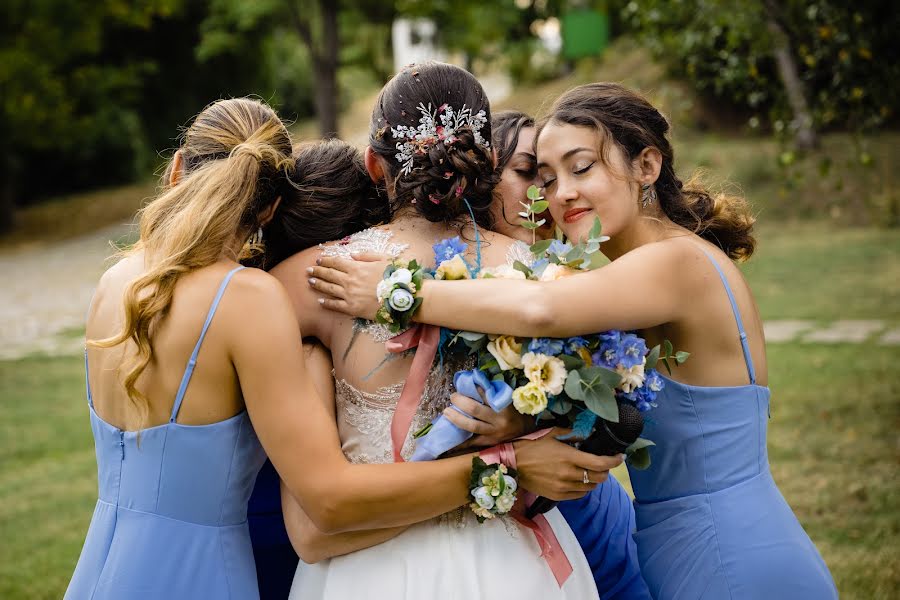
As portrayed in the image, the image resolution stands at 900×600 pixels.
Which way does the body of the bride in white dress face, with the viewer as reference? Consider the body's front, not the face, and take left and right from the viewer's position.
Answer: facing away from the viewer

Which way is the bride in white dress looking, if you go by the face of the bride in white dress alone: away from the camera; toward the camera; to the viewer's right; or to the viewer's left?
away from the camera

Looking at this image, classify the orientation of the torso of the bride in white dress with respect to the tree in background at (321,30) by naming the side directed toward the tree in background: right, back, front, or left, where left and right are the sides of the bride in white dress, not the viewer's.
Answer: front

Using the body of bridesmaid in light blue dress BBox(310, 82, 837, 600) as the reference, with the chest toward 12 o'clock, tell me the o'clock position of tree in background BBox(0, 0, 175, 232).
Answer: The tree in background is roughly at 2 o'clock from the bridesmaid in light blue dress.

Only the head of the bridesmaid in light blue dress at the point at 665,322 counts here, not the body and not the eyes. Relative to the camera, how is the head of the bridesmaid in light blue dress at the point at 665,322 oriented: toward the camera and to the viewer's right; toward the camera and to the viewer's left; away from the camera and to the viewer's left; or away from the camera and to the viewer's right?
toward the camera and to the viewer's left

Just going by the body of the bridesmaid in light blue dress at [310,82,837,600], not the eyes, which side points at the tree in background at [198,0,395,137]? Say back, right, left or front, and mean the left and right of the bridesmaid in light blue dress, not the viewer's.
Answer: right

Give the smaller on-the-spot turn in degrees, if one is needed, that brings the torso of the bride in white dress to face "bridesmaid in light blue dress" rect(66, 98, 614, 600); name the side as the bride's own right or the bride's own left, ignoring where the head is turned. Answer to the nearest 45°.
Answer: approximately 90° to the bride's own left

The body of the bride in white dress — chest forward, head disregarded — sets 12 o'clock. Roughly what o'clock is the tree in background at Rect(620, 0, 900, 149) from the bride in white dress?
The tree in background is roughly at 1 o'clock from the bride in white dress.

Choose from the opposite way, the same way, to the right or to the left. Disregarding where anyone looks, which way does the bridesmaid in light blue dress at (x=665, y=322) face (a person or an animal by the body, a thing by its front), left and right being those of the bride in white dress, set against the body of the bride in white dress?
to the left

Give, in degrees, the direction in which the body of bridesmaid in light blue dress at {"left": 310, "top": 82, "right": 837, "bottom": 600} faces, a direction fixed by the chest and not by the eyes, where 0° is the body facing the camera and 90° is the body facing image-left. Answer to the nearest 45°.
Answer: approximately 90°

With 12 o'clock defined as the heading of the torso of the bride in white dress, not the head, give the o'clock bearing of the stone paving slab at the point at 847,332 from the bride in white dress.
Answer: The stone paving slab is roughly at 1 o'clock from the bride in white dress.

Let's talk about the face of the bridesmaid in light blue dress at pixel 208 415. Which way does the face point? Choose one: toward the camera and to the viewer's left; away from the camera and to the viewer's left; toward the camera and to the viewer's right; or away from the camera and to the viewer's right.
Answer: away from the camera and to the viewer's right
